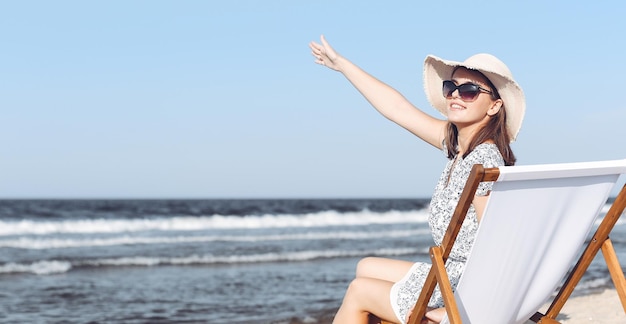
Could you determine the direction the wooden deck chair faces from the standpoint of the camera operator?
facing away from the viewer and to the left of the viewer

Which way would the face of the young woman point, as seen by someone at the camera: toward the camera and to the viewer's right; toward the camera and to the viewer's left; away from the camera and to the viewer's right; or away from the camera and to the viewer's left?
toward the camera and to the viewer's left
